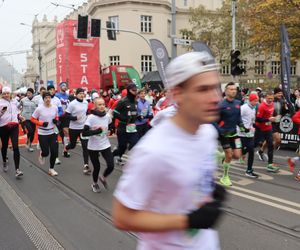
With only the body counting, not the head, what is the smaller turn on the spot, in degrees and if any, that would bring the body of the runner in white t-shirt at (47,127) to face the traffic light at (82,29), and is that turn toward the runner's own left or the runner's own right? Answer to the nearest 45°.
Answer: approximately 135° to the runner's own left
